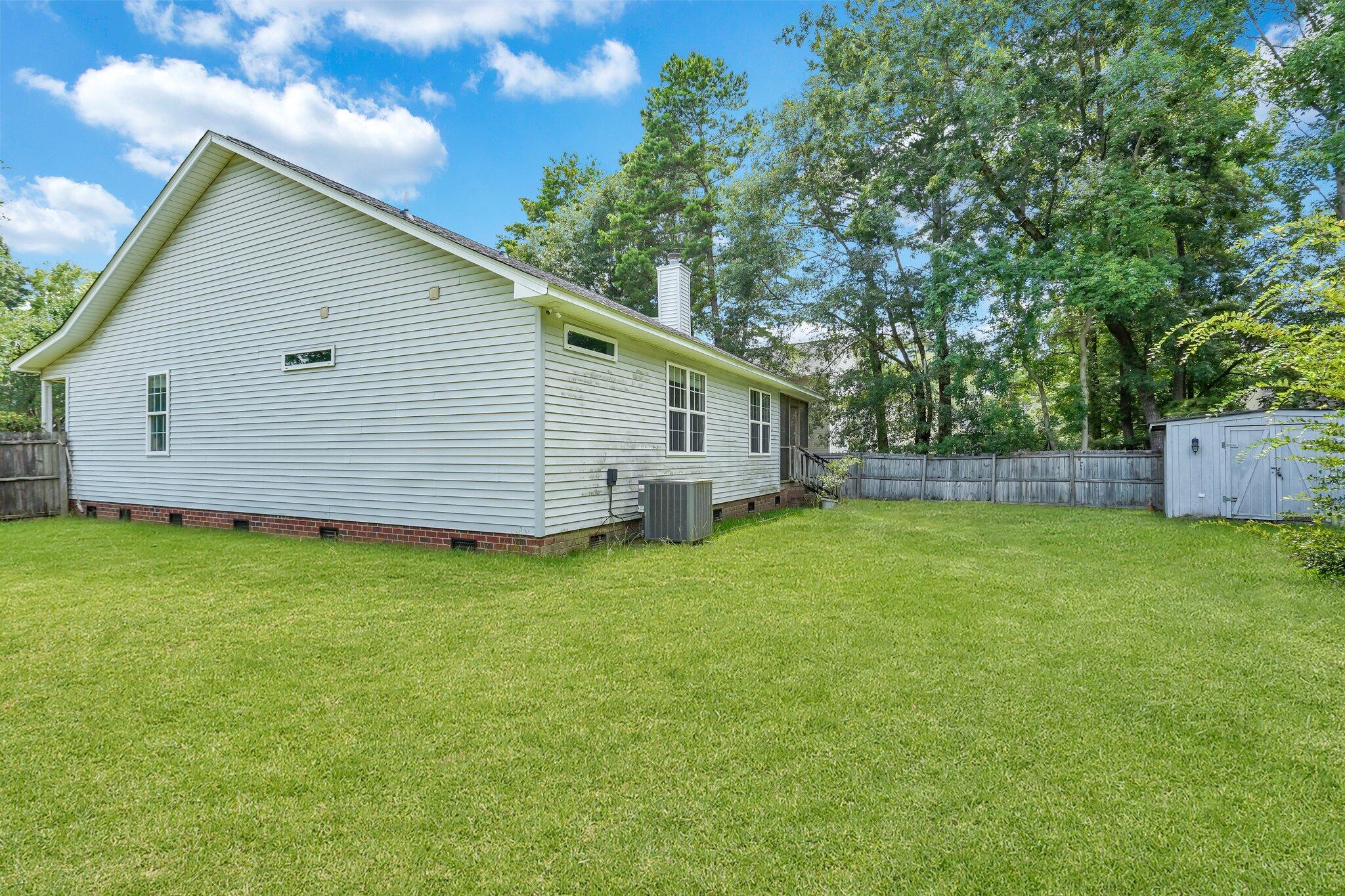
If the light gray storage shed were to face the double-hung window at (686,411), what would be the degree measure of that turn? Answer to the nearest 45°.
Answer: approximately 45° to its right

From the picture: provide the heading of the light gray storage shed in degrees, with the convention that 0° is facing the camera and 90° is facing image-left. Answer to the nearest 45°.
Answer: approximately 0°

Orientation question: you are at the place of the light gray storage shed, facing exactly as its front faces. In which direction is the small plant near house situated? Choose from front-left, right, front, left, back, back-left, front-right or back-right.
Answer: right

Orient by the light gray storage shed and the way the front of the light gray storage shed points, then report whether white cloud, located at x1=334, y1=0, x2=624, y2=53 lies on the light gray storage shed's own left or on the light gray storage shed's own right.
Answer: on the light gray storage shed's own right
